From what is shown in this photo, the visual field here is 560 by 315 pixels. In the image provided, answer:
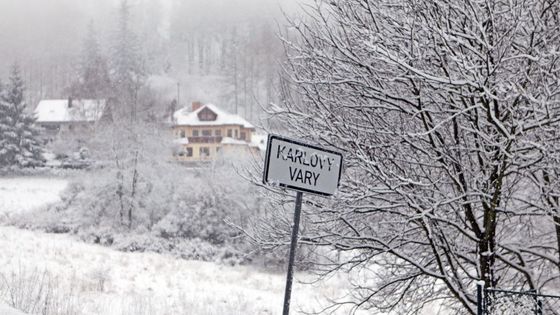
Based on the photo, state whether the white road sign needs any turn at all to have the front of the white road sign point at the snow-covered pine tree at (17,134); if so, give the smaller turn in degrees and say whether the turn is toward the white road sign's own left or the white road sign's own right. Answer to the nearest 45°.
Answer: approximately 135° to the white road sign's own right

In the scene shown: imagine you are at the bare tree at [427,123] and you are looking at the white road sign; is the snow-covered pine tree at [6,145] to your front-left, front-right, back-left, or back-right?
back-right

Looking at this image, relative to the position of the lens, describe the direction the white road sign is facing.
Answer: facing the viewer

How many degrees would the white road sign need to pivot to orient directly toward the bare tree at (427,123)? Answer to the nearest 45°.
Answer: approximately 135° to its left

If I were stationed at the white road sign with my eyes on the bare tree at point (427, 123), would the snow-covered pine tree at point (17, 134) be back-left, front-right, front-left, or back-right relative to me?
front-left

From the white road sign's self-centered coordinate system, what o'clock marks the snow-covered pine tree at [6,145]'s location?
The snow-covered pine tree is roughly at 5 o'clock from the white road sign.

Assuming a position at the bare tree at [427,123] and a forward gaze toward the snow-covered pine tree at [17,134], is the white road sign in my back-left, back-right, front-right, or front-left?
back-left
